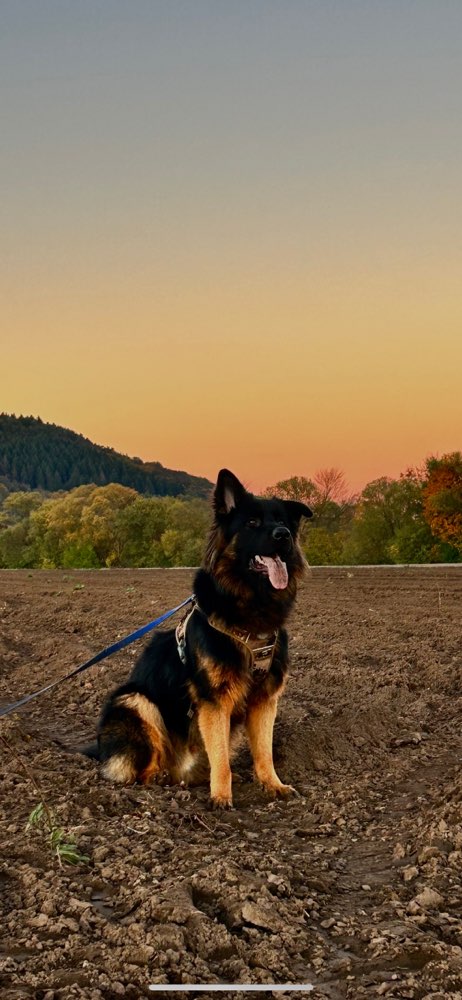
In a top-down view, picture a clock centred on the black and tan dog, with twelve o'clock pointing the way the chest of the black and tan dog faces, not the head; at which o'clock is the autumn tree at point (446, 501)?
The autumn tree is roughly at 8 o'clock from the black and tan dog.

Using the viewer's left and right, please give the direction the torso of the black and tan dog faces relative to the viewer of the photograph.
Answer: facing the viewer and to the right of the viewer
